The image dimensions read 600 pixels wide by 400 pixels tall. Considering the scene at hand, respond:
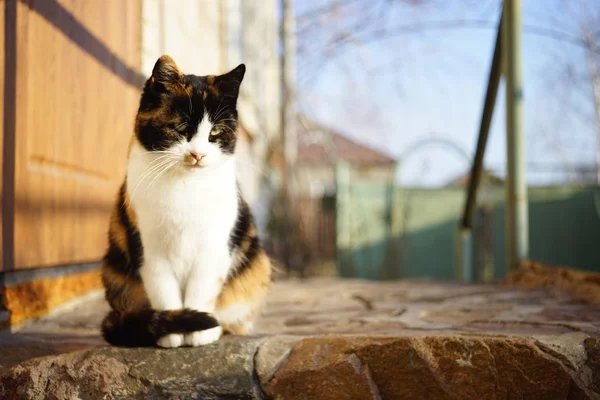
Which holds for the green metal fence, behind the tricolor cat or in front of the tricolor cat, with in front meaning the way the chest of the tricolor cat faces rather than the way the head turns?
behind

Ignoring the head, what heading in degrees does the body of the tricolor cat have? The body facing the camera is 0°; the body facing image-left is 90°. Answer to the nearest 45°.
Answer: approximately 0°

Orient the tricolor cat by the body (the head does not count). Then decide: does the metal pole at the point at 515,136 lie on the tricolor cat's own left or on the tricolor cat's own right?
on the tricolor cat's own left

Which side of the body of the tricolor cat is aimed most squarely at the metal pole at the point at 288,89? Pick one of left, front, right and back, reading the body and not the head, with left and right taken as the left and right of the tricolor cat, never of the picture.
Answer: back

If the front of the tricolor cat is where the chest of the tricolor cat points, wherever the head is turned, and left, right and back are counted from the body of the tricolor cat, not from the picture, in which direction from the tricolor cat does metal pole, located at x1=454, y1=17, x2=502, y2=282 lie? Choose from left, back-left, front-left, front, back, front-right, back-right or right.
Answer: back-left
